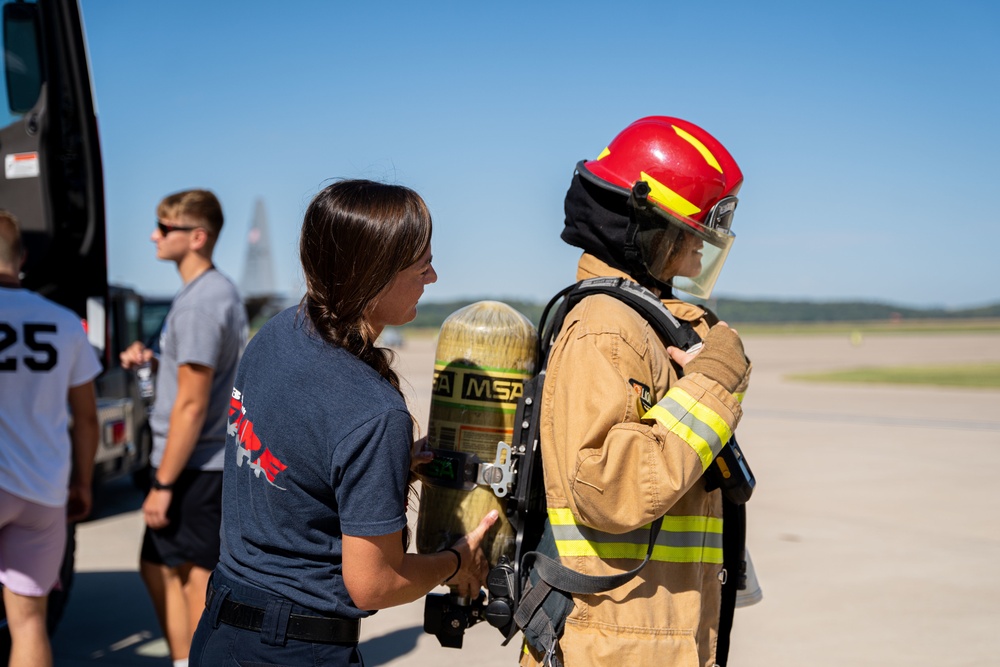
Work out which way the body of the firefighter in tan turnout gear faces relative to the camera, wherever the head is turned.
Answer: to the viewer's right

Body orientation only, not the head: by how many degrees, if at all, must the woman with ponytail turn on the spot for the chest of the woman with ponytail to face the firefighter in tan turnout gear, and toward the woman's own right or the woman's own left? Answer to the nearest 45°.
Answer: approximately 45° to the woman's own right

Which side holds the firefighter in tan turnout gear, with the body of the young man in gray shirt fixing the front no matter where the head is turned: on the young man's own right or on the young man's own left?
on the young man's own left

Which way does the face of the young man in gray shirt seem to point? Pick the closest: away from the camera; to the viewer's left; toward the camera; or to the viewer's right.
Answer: to the viewer's left

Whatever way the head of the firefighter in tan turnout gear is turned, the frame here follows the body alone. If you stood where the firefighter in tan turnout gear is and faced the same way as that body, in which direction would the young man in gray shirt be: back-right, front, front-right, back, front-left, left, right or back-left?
back-left

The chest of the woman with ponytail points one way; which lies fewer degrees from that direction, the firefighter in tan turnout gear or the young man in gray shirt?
the firefighter in tan turnout gear

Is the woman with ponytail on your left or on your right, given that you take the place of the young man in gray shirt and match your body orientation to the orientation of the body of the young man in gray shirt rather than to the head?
on your left

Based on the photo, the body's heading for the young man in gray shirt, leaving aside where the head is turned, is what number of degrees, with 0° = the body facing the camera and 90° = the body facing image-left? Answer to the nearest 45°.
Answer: approximately 90°

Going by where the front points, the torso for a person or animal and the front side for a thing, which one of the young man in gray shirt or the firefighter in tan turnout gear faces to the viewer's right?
the firefighter in tan turnout gear

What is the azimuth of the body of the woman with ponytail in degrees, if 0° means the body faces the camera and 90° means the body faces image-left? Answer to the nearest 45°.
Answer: approximately 225°

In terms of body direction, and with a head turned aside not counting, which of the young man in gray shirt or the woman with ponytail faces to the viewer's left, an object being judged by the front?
the young man in gray shirt

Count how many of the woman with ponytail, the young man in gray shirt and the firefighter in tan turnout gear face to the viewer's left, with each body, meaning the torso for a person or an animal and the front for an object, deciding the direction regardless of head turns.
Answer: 1

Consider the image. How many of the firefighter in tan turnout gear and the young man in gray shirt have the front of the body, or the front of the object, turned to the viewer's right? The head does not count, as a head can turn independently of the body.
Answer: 1

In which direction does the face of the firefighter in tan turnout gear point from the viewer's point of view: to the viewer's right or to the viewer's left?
to the viewer's right
